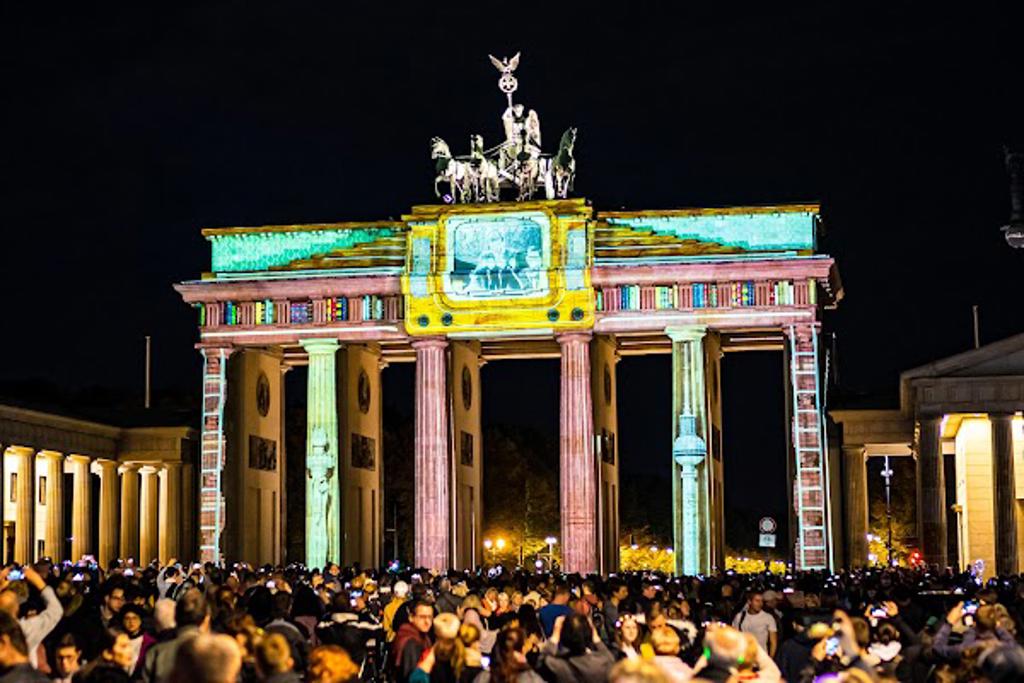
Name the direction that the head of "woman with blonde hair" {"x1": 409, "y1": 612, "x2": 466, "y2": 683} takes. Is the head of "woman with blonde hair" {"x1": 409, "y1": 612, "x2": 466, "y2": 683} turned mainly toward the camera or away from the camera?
away from the camera

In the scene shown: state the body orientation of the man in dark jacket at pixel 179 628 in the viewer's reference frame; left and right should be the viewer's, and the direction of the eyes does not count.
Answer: facing away from the viewer

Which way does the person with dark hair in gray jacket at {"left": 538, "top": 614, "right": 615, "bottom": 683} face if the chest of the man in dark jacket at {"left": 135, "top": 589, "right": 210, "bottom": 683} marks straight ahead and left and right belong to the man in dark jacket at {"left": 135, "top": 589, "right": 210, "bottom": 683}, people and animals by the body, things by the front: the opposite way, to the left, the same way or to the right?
the same way

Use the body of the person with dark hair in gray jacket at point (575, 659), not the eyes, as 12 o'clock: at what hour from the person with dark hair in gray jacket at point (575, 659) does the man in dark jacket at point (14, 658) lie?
the man in dark jacket at point (14, 658) is roughly at 8 o'clock from the person with dark hair in gray jacket at point (575, 659).

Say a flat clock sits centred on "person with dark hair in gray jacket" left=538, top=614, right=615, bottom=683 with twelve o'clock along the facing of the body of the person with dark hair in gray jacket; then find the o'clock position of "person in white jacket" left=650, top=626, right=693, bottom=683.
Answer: The person in white jacket is roughly at 4 o'clock from the person with dark hair in gray jacket.

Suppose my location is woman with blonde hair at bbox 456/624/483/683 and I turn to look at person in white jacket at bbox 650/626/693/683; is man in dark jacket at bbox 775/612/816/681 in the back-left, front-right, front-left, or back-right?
front-left

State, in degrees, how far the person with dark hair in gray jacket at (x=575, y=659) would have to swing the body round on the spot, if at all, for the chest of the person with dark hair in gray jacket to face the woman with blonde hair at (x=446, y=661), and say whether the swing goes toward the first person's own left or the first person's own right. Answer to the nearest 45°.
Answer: approximately 90° to the first person's own left

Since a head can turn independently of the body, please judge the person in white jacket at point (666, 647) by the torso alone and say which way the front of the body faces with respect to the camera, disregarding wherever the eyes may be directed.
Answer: away from the camera

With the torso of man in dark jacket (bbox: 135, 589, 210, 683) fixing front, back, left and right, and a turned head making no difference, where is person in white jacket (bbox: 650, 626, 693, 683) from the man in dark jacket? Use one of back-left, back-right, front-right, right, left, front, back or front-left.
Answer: right

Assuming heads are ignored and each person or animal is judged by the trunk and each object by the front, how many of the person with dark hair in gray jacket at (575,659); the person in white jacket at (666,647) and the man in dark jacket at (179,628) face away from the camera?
3

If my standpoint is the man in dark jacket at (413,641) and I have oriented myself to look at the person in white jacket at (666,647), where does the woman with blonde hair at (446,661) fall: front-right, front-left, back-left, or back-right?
front-right

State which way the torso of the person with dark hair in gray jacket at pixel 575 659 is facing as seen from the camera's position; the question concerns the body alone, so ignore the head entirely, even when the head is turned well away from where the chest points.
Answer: away from the camera

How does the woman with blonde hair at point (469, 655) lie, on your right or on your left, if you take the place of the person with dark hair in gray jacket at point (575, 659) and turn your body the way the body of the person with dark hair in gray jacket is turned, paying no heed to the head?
on your left

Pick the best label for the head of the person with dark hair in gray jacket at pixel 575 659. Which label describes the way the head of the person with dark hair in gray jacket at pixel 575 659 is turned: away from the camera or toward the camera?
away from the camera

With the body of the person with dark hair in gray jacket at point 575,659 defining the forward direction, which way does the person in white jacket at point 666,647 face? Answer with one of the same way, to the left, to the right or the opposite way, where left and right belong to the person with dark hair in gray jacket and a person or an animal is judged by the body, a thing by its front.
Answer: the same way

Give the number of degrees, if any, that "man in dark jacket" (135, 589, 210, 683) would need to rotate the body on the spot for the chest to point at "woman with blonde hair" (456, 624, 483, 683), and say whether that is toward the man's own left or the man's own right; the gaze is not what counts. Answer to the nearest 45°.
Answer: approximately 90° to the man's own right

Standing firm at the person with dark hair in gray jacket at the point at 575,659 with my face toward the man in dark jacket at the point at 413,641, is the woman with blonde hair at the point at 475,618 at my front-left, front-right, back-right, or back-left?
front-right
